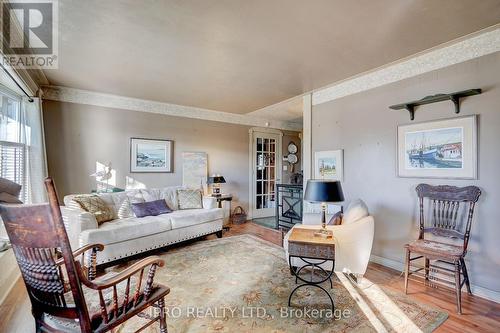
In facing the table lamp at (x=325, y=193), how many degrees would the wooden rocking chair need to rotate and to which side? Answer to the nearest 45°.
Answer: approximately 45° to its right

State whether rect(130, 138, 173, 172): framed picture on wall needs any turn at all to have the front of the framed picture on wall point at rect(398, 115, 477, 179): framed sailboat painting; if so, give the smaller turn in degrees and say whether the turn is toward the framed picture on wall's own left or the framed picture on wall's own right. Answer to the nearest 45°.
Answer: approximately 45° to the framed picture on wall's own left

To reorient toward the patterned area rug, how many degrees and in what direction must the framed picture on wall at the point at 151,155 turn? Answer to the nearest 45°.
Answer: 0° — it already faces it

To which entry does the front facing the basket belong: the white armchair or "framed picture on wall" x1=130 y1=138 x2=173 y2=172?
the white armchair

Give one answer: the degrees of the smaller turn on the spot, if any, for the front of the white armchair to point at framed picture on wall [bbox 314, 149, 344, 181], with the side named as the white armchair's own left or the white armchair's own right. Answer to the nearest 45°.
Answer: approximately 45° to the white armchair's own right
